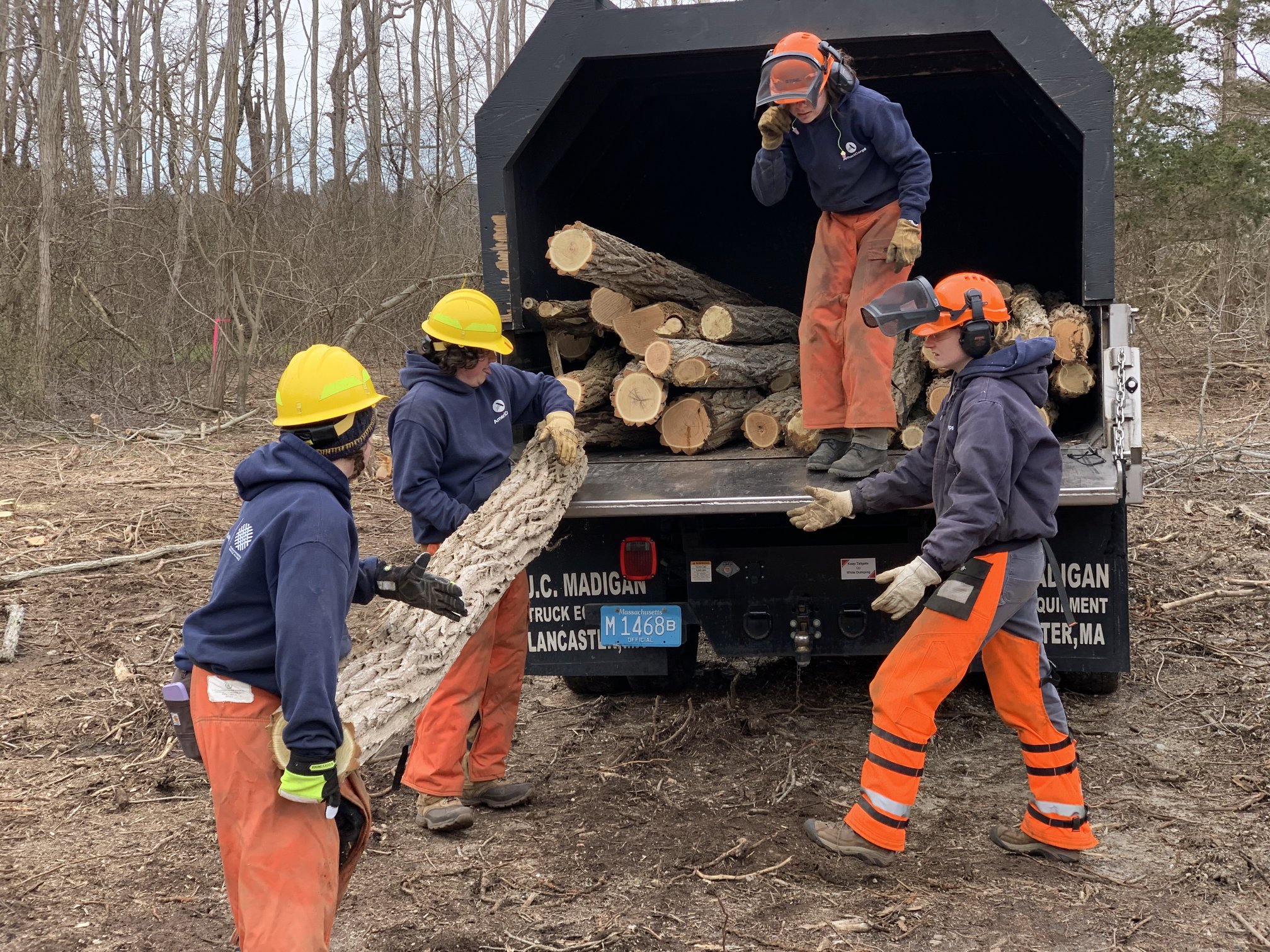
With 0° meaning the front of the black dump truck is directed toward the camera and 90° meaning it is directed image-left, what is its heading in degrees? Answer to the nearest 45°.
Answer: approximately 180°

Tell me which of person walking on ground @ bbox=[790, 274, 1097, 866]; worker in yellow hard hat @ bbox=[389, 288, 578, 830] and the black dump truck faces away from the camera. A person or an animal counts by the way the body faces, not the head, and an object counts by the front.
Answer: the black dump truck

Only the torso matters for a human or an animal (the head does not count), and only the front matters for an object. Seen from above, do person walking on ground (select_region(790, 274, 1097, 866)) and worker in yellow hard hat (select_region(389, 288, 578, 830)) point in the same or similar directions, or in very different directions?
very different directions

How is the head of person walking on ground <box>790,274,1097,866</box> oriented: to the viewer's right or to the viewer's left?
to the viewer's left

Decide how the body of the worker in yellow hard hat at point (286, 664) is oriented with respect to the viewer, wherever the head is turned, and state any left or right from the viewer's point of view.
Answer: facing away from the viewer and to the right of the viewer

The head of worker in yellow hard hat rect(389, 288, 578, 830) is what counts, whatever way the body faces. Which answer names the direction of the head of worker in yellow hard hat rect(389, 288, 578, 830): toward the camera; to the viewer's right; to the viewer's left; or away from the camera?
to the viewer's right

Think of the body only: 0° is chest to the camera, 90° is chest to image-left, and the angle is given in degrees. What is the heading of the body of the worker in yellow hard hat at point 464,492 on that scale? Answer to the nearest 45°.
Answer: approximately 315°

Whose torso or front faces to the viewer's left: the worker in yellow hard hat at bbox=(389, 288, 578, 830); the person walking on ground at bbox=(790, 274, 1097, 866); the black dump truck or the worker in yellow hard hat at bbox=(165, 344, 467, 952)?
the person walking on ground

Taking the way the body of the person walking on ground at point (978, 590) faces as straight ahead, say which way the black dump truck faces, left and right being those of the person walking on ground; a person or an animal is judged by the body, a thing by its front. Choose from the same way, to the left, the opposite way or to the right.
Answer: to the right

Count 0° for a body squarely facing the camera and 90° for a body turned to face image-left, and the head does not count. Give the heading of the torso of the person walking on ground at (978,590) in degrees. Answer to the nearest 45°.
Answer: approximately 90°

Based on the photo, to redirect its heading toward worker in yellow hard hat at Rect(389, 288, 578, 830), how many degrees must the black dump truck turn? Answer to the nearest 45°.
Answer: approximately 135° to its left

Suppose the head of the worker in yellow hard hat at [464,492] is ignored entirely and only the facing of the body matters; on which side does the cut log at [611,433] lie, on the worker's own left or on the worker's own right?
on the worker's own left

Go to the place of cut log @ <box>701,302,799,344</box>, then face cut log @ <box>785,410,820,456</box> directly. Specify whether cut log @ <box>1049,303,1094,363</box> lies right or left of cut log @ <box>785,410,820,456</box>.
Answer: left

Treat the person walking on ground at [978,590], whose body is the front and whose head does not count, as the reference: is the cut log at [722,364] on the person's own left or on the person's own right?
on the person's own right
